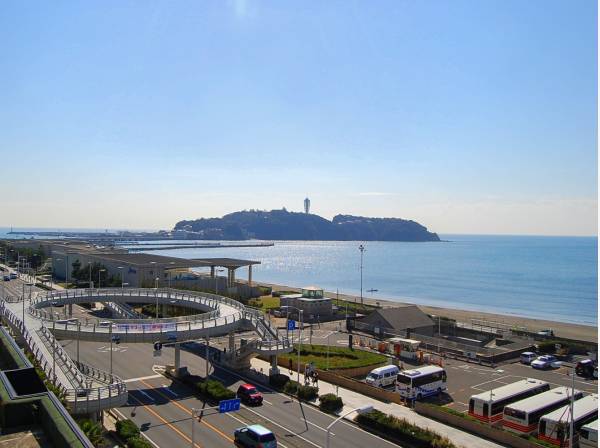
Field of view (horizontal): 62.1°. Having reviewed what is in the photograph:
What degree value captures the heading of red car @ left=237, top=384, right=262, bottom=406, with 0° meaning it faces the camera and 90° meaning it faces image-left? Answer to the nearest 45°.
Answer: approximately 315°

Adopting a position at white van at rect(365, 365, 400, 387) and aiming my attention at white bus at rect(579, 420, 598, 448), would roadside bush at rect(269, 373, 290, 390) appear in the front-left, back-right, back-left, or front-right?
back-right

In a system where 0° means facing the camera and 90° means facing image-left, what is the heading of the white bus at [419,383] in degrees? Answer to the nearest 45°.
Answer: approximately 45°
